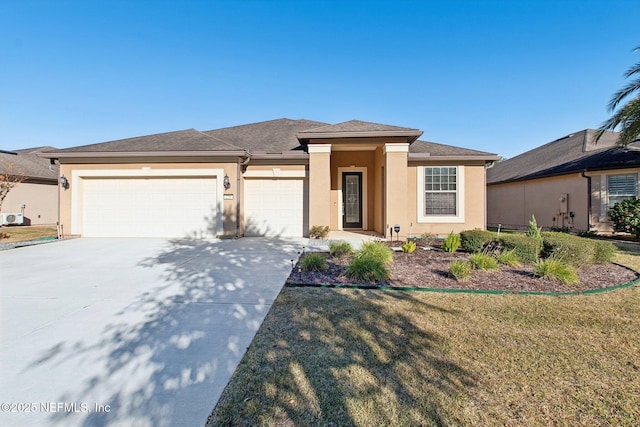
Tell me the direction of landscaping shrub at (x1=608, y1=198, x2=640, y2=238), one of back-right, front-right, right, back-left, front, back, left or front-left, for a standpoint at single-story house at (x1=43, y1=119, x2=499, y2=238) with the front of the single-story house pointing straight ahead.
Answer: left

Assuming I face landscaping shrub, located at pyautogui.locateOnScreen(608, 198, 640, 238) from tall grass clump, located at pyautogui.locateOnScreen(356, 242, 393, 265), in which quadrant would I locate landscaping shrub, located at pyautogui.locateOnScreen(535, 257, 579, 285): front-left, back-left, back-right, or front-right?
front-right

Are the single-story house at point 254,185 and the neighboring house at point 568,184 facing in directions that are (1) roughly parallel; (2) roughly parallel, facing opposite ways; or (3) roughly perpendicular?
roughly parallel

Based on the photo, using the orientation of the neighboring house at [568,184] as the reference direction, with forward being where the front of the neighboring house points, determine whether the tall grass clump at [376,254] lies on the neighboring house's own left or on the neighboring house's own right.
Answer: on the neighboring house's own right

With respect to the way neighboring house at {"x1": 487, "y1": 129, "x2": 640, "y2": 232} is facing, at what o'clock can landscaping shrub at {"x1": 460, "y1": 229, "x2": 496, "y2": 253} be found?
The landscaping shrub is roughly at 2 o'clock from the neighboring house.

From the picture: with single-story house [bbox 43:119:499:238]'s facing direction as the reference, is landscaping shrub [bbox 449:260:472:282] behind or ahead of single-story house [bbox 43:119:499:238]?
ahead

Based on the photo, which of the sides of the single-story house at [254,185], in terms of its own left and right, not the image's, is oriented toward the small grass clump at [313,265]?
front

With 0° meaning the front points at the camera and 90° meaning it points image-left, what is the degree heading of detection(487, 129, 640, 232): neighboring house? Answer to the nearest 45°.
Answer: approximately 315°

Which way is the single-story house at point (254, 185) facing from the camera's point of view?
toward the camera

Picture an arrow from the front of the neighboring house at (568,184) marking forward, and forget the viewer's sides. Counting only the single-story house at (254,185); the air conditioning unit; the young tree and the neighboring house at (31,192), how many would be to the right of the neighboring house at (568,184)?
4

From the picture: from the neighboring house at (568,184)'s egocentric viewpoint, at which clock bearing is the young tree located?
The young tree is roughly at 3 o'clock from the neighboring house.

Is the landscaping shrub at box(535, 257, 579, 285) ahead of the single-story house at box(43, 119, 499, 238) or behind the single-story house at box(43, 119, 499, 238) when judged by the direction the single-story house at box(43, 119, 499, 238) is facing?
ahead

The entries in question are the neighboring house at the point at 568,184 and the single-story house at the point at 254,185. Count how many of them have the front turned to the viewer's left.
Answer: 0

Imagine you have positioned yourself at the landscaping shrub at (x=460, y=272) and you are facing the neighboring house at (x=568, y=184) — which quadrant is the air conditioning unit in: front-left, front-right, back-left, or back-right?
back-left

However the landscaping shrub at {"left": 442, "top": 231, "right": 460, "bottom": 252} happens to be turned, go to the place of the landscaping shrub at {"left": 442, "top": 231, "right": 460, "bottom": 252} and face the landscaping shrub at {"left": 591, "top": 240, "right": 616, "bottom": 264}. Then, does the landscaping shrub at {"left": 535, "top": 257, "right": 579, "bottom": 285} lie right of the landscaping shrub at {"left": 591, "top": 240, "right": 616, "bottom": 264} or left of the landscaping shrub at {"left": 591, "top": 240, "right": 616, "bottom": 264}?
right

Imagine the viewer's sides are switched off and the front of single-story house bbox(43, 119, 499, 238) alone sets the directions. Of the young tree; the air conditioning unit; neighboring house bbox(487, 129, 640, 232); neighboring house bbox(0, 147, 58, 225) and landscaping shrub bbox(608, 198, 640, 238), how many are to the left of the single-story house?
2
